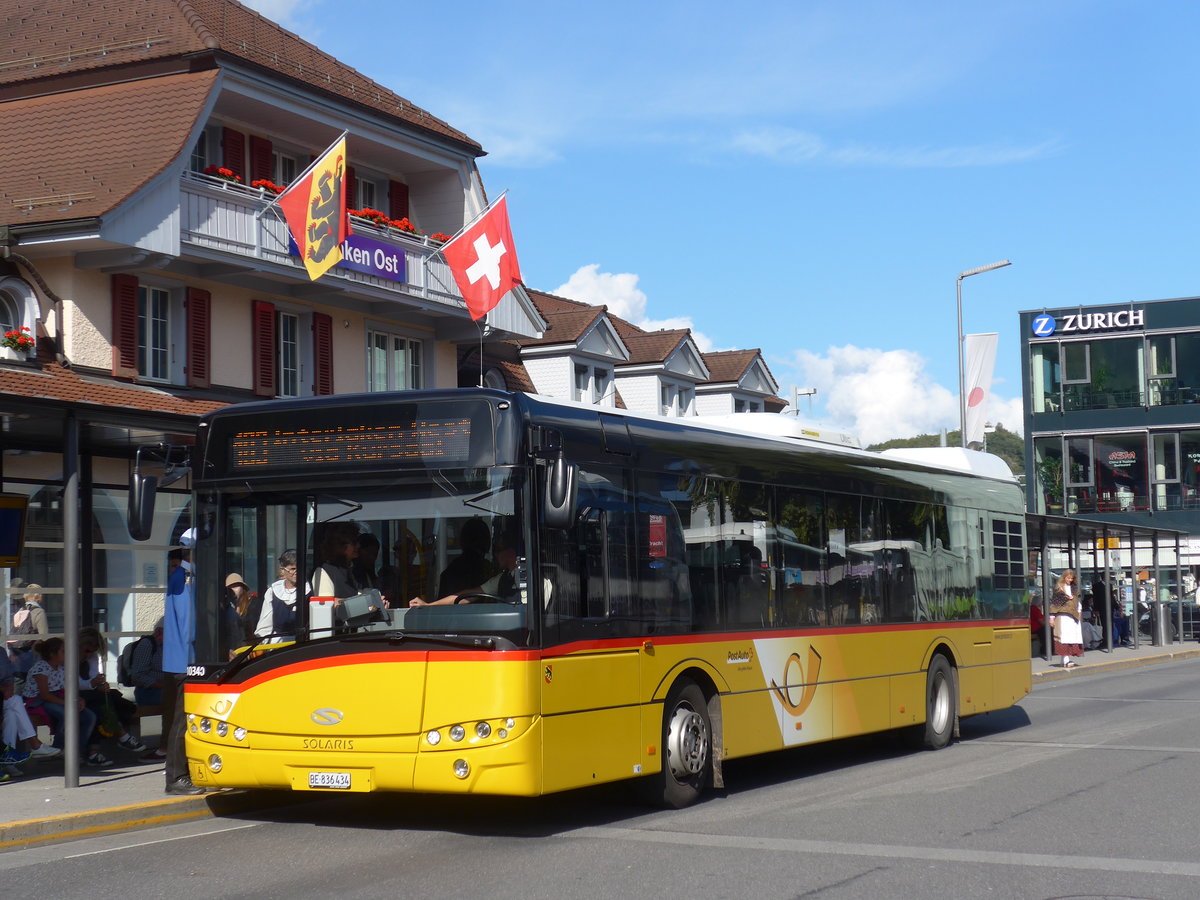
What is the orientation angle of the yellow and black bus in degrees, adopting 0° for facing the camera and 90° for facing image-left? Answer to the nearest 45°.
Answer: approximately 45°

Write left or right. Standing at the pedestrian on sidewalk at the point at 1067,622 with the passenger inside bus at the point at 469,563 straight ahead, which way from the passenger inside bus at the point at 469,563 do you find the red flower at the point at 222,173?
right

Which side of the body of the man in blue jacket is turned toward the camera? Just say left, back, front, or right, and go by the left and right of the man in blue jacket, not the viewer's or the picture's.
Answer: right

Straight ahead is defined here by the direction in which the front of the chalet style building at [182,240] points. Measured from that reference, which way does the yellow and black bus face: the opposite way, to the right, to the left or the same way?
to the right

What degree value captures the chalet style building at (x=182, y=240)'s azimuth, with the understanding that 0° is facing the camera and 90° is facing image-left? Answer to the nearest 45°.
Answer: approximately 315°

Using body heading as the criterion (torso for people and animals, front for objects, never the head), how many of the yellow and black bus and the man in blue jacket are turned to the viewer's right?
1
